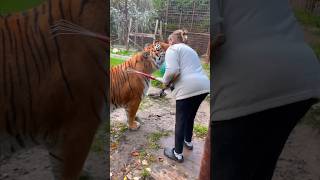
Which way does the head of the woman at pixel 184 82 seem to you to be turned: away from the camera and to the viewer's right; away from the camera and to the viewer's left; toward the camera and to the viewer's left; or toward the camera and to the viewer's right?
away from the camera and to the viewer's left

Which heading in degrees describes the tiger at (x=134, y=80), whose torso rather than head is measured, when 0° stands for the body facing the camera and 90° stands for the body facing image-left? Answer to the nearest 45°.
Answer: approximately 270°
